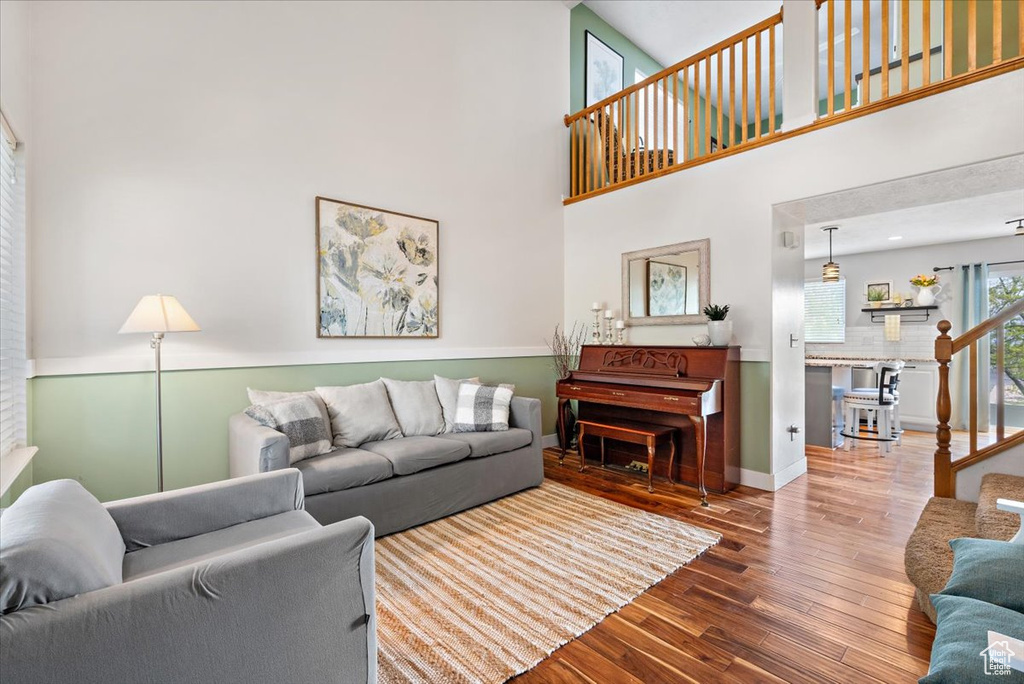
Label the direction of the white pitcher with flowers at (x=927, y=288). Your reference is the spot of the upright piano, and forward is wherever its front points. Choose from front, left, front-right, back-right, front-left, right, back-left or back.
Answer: back

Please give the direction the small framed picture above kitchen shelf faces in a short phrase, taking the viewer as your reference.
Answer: facing the viewer

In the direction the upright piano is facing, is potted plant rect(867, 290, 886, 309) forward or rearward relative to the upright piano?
rearward

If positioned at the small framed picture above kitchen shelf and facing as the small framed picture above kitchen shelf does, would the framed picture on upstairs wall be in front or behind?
in front

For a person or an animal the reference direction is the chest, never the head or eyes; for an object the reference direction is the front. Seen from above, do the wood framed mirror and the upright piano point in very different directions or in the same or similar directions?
same or similar directions

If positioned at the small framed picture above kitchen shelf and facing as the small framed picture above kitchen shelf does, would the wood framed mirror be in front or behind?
in front

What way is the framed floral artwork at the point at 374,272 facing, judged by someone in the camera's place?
facing the viewer and to the right of the viewer

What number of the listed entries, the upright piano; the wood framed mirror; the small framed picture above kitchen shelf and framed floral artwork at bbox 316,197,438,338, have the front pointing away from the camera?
0

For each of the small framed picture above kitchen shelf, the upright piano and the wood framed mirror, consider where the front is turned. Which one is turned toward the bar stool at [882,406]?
the small framed picture above kitchen shelf

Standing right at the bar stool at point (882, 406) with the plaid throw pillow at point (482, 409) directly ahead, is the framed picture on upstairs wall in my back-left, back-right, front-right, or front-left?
front-right

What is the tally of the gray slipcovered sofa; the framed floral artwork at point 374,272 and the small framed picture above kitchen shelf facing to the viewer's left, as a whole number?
0

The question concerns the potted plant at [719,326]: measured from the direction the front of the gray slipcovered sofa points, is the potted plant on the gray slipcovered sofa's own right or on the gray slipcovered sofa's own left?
on the gray slipcovered sofa's own left

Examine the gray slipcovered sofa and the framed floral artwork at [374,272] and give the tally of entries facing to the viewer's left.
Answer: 0

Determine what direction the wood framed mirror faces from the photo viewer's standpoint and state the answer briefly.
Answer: facing the viewer and to the left of the viewer

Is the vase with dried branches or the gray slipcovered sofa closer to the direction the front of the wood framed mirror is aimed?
the gray slipcovered sofa

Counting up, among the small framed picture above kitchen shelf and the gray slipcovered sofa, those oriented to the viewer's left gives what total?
0

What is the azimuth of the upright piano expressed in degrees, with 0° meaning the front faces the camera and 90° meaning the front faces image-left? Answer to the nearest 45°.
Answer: approximately 45°
